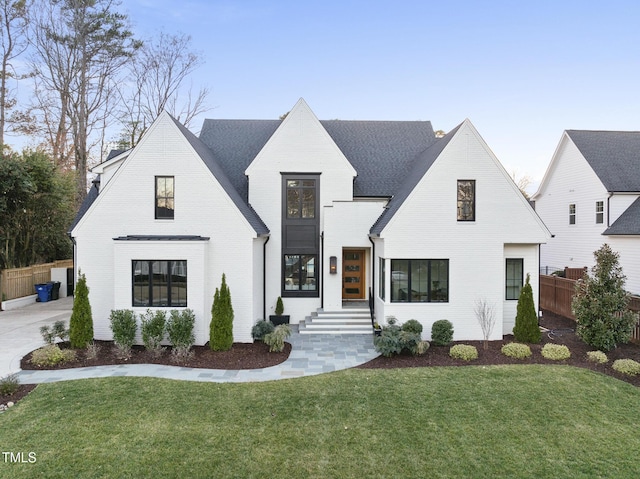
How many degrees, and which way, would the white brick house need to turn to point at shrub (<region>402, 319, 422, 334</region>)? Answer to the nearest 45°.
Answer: approximately 90° to its left

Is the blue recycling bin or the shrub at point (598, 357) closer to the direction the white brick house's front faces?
the shrub

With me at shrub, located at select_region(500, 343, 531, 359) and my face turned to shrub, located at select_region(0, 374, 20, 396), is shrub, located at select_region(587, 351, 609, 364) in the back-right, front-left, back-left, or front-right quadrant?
back-left

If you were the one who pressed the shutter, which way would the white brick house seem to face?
facing the viewer

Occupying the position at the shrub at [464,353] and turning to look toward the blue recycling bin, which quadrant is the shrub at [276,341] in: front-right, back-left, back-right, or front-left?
front-left

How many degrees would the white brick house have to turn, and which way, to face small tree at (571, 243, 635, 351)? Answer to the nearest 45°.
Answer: approximately 90° to its left

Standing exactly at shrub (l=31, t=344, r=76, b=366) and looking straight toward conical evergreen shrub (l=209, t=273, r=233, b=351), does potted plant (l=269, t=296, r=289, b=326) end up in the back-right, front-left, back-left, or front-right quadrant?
front-left

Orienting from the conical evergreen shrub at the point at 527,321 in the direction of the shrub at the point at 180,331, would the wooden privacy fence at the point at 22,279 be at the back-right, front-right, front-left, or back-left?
front-right
